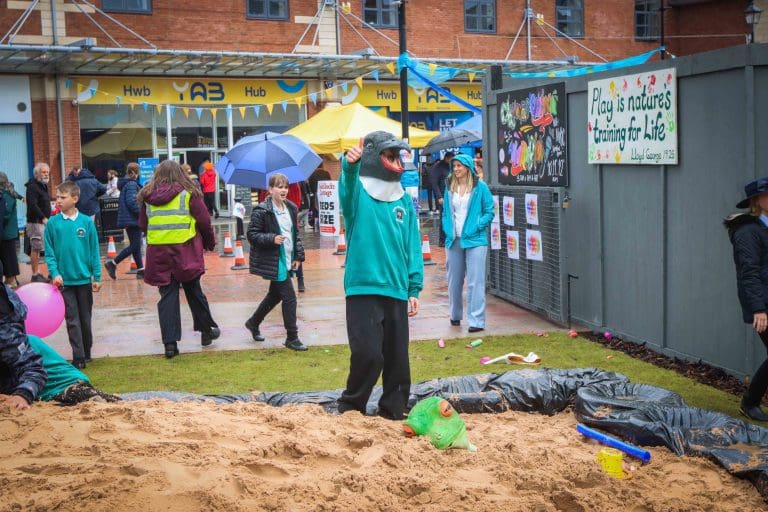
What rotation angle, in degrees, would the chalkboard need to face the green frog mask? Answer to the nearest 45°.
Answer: approximately 45° to its left

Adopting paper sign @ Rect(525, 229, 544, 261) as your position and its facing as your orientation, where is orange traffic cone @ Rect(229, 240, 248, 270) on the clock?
The orange traffic cone is roughly at 3 o'clock from the paper sign.

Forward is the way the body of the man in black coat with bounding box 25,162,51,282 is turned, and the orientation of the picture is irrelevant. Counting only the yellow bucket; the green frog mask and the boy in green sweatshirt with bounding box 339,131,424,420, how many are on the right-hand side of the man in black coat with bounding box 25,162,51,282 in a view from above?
3

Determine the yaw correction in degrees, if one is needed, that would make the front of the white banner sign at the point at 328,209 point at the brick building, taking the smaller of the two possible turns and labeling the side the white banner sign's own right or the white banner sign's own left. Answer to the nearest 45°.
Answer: approximately 180°

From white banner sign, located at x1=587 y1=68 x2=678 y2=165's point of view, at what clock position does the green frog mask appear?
The green frog mask is roughly at 11 o'clock from the white banner sign.

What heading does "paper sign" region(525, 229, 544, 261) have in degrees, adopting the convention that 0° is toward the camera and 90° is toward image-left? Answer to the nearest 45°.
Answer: approximately 45°

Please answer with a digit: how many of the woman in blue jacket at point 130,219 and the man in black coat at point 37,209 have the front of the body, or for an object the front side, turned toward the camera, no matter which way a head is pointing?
0

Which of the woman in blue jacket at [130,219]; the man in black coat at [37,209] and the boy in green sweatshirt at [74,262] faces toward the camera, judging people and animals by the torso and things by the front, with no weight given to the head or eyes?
the boy in green sweatshirt

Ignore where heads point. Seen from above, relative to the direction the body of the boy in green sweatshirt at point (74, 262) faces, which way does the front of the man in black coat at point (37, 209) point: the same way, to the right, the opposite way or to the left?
to the left

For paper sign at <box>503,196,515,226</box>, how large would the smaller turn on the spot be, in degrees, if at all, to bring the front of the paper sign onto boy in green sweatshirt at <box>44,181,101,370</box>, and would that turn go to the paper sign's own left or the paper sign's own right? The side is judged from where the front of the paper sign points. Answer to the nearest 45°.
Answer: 0° — it already faces them

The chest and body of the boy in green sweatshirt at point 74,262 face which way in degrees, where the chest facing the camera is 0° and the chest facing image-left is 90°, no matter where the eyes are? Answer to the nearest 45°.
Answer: approximately 0°

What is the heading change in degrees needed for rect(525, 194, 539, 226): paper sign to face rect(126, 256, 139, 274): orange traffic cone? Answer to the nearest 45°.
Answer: approximately 90° to its right

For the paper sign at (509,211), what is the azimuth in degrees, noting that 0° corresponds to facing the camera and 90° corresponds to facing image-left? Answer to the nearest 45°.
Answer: approximately 45°
